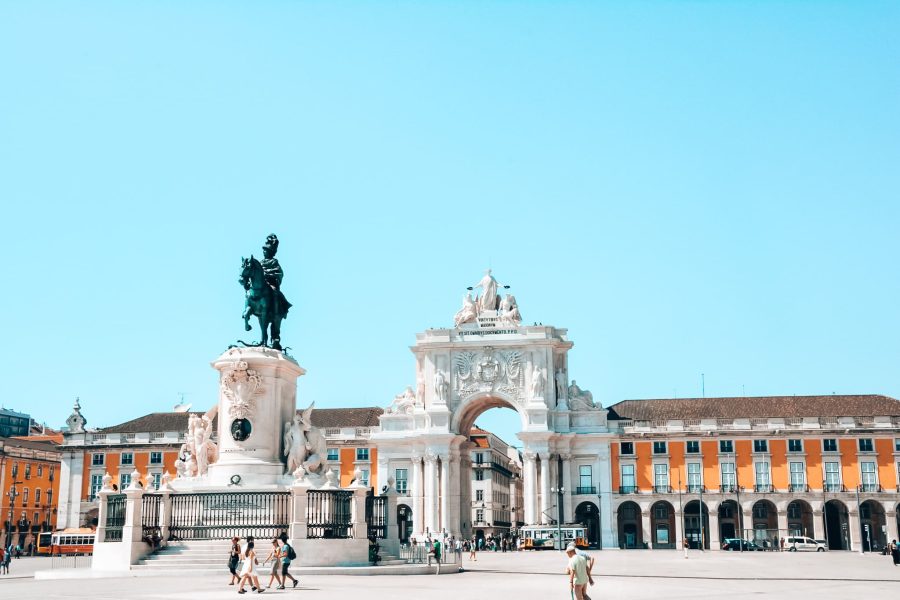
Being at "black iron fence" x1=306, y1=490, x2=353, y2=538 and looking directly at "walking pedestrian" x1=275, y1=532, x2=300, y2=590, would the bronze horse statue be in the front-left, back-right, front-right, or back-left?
back-right

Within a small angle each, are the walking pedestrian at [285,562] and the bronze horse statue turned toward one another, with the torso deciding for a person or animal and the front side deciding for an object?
no

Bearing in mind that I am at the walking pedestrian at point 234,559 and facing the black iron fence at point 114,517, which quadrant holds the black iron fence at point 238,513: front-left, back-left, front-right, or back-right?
front-right

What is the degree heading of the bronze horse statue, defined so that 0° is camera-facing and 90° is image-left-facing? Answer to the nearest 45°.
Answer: approximately 45°

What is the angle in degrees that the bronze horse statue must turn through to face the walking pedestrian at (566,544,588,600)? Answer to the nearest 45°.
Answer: approximately 45° to its left

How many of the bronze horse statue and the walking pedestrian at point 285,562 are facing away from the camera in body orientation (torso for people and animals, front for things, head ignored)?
0
